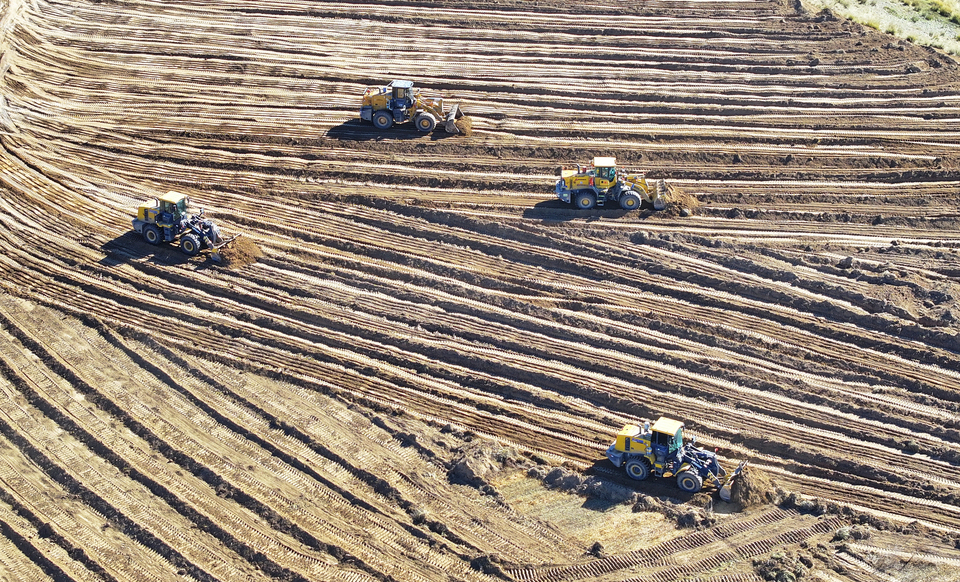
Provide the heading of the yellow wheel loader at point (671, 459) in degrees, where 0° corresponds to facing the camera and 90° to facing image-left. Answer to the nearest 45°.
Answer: approximately 315°

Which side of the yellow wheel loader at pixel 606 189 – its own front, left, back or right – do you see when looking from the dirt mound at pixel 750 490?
right

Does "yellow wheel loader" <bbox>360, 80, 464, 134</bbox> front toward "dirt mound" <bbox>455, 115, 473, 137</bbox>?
yes

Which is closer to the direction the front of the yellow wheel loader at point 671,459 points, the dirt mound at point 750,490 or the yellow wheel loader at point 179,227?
the dirt mound

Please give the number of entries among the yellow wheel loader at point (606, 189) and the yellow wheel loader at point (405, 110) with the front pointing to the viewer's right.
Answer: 2

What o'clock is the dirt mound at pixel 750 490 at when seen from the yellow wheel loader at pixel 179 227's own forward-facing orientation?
The dirt mound is roughly at 12 o'clock from the yellow wheel loader.

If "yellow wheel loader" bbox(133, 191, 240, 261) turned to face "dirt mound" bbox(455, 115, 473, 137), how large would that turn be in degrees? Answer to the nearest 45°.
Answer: approximately 90° to its left

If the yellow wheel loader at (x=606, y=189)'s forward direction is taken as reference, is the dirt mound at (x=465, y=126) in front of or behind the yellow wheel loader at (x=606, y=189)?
behind

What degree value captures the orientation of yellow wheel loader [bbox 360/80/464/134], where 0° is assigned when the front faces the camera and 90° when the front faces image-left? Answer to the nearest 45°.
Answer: approximately 270°

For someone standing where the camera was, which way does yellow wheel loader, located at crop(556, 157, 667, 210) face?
facing to the right of the viewer
